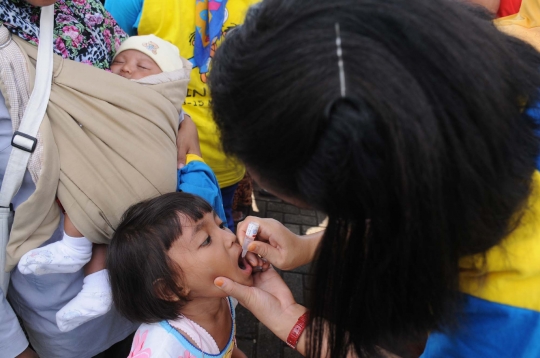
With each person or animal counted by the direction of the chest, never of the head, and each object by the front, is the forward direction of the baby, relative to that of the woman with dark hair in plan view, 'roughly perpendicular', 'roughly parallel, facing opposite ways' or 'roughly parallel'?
roughly perpendicular

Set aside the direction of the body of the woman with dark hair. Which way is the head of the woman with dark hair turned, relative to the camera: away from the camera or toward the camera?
away from the camera

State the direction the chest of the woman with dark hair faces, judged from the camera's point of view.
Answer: to the viewer's left
